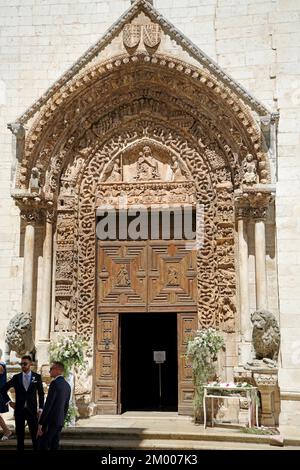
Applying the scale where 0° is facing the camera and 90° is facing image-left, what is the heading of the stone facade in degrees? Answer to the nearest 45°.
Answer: approximately 0°

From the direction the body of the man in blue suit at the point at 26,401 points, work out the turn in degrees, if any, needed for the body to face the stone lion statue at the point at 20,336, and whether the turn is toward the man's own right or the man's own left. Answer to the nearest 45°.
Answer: approximately 180°

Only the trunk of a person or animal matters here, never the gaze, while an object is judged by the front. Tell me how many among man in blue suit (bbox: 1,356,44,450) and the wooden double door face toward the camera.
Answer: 2

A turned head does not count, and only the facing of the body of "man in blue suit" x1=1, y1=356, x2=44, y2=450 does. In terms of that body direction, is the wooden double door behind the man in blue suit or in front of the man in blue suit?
behind

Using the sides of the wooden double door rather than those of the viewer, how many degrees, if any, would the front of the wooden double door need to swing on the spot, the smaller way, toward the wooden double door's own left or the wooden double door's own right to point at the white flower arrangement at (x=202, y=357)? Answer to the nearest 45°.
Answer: approximately 45° to the wooden double door's own left

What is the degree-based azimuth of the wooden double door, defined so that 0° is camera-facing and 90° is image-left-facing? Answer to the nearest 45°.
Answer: approximately 0°

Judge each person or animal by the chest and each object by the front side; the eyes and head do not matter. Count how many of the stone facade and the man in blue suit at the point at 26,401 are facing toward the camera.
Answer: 2

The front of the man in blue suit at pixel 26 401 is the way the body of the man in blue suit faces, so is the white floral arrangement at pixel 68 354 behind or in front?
behind
